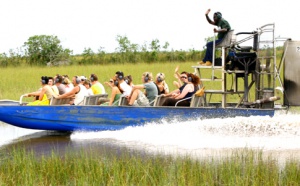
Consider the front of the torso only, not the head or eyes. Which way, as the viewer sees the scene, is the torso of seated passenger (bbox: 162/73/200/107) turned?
to the viewer's left

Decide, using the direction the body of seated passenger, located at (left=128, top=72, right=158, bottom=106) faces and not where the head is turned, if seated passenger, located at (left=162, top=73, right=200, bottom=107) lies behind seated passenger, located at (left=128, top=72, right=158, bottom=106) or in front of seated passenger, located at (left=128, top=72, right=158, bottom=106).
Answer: behind

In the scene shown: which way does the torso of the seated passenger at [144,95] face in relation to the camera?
to the viewer's left

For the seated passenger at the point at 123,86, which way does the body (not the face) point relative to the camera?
to the viewer's left

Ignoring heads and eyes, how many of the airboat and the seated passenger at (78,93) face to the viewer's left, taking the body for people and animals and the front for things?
2

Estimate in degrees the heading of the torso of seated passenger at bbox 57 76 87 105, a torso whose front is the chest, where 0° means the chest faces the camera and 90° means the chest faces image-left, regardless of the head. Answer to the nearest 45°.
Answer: approximately 90°

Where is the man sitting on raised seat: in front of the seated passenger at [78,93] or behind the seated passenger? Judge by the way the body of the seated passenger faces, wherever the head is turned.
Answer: behind

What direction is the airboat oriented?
to the viewer's left
